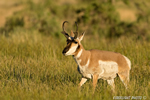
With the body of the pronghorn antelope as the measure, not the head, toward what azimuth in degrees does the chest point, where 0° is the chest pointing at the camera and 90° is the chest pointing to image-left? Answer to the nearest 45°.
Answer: approximately 90°
